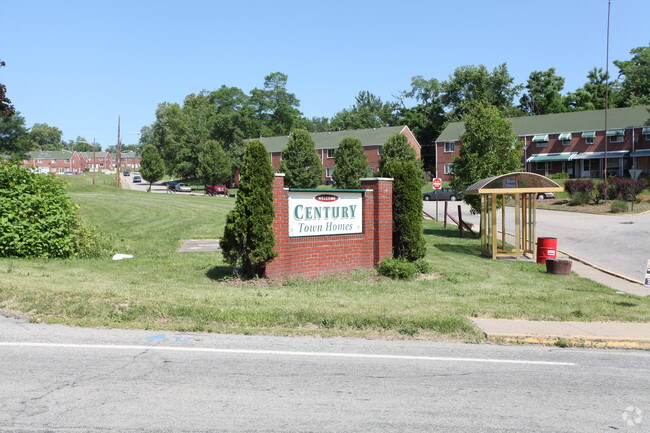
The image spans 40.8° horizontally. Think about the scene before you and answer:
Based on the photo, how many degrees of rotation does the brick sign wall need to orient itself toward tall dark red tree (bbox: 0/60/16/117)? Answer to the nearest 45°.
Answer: approximately 180°

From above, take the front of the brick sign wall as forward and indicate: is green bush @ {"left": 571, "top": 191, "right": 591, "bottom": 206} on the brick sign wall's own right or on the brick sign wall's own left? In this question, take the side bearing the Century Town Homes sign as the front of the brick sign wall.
on the brick sign wall's own left

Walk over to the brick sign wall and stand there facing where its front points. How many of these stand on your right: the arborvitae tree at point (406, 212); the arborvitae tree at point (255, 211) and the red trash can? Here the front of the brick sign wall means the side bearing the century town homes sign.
1

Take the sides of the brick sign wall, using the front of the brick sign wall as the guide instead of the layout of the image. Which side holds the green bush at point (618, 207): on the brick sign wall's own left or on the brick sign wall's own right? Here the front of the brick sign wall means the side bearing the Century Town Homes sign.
on the brick sign wall's own left

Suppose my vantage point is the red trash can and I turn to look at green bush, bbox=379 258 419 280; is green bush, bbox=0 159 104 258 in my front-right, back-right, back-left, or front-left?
front-right

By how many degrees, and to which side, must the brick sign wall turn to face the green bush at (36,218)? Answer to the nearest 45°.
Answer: approximately 135° to its right

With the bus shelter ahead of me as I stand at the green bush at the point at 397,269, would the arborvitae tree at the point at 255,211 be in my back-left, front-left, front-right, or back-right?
back-left

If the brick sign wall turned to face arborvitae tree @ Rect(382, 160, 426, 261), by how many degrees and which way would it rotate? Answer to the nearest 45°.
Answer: approximately 90° to its left

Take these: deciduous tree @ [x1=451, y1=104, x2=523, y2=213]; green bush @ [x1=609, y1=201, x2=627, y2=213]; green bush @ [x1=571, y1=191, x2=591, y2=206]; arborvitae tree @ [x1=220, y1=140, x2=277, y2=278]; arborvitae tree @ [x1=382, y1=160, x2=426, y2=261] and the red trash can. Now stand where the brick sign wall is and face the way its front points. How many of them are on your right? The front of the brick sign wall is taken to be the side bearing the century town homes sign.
1

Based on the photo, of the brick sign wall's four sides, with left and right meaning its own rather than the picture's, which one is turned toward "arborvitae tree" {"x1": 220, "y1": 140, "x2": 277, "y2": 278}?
right

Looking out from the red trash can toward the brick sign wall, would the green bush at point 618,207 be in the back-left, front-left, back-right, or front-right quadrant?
back-right

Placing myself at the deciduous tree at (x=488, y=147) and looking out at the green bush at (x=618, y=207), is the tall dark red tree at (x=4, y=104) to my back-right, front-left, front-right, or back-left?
back-left

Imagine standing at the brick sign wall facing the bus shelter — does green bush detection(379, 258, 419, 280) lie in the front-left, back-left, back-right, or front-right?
front-right

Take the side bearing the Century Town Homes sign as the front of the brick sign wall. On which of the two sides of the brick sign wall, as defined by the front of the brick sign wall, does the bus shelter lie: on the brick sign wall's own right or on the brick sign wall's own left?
on the brick sign wall's own left
